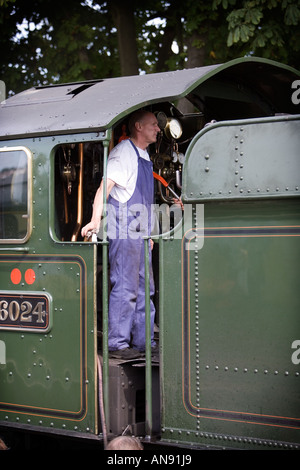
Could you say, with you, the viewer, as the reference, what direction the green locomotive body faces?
facing away from the viewer and to the left of the viewer
